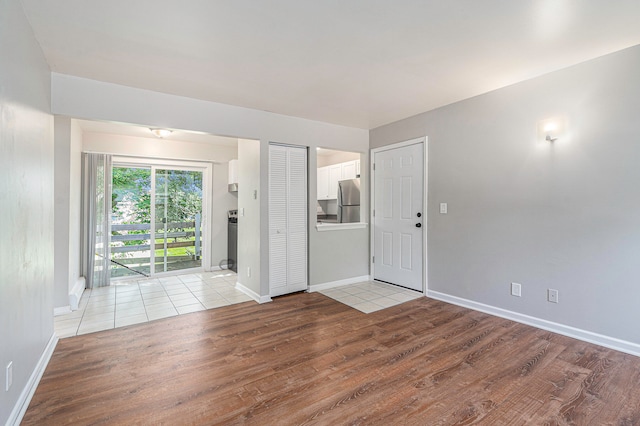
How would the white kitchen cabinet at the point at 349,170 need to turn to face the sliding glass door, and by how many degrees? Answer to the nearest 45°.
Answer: approximately 45° to its right

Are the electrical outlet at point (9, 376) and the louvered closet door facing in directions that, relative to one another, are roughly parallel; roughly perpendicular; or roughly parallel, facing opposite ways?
roughly perpendicular

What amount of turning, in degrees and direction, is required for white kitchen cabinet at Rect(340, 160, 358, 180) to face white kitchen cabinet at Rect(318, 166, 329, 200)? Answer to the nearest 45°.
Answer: approximately 90° to its right

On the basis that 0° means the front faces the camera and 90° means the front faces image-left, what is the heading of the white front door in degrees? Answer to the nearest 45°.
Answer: approximately 45°

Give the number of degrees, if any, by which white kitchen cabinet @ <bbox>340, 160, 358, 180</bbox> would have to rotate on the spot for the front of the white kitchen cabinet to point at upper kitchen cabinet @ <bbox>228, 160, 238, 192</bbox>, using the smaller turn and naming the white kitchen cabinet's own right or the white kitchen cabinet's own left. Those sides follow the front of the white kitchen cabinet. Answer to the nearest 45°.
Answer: approximately 45° to the white kitchen cabinet's own right

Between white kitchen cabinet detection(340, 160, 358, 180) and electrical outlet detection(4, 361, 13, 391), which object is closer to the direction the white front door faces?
the electrical outlet
